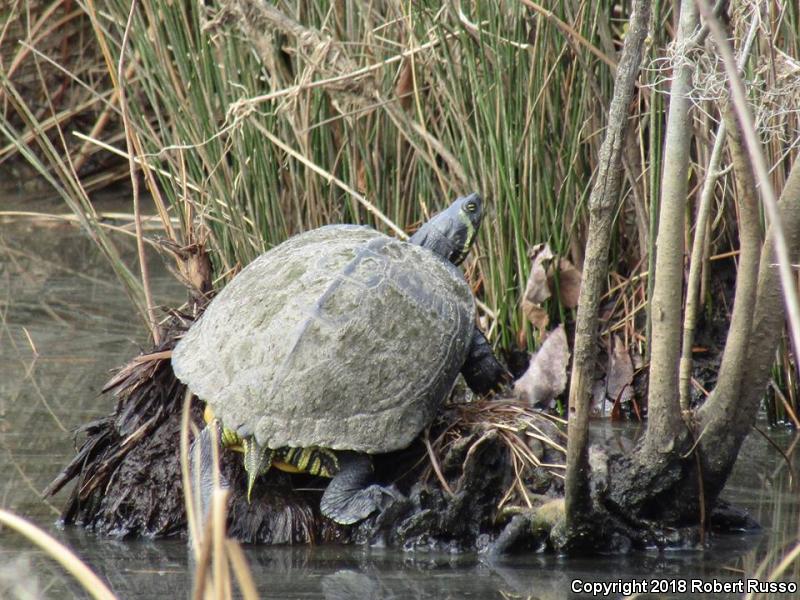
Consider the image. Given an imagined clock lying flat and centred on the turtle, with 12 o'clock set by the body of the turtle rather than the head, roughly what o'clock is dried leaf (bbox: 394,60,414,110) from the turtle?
The dried leaf is roughly at 11 o'clock from the turtle.

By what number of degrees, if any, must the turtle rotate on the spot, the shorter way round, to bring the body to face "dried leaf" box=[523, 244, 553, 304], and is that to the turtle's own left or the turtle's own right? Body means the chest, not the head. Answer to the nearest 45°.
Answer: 0° — it already faces it

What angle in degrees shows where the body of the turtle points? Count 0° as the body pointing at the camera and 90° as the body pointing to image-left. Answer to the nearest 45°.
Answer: approximately 225°

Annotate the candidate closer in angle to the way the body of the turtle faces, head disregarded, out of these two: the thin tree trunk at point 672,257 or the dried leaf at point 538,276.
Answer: the dried leaf

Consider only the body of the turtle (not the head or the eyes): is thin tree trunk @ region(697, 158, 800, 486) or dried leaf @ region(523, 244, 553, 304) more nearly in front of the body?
the dried leaf

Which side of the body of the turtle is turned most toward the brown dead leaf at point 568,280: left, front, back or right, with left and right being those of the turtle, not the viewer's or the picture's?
front

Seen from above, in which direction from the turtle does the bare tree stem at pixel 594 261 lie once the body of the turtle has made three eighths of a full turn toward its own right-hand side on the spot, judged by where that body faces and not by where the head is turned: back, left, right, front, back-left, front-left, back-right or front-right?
front-left

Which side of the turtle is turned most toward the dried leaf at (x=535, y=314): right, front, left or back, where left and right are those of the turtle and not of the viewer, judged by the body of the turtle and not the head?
front

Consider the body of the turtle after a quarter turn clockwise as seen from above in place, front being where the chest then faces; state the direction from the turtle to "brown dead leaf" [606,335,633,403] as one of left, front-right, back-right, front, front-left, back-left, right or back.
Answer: left

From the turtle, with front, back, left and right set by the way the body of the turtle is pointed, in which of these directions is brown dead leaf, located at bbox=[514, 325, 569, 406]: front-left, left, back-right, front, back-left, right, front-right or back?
front

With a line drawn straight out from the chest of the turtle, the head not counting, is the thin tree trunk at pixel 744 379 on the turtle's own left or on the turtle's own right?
on the turtle's own right

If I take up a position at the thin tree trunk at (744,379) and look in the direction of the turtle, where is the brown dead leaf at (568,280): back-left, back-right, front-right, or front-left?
front-right
